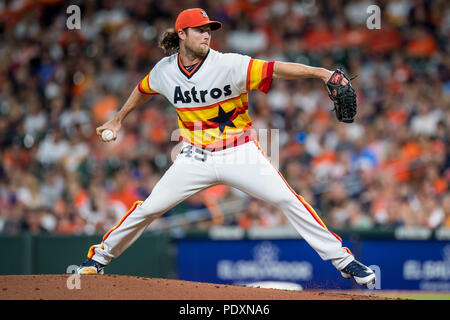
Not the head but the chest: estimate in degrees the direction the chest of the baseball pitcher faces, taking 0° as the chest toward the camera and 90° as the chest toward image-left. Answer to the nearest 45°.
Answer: approximately 0°

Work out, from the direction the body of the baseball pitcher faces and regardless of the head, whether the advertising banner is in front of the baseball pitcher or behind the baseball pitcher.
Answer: behind

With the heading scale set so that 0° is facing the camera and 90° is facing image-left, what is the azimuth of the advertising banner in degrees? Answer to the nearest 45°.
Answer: approximately 0°

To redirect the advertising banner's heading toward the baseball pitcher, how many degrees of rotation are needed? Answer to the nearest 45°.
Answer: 0° — it already faces them

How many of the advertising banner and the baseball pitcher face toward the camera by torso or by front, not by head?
2
